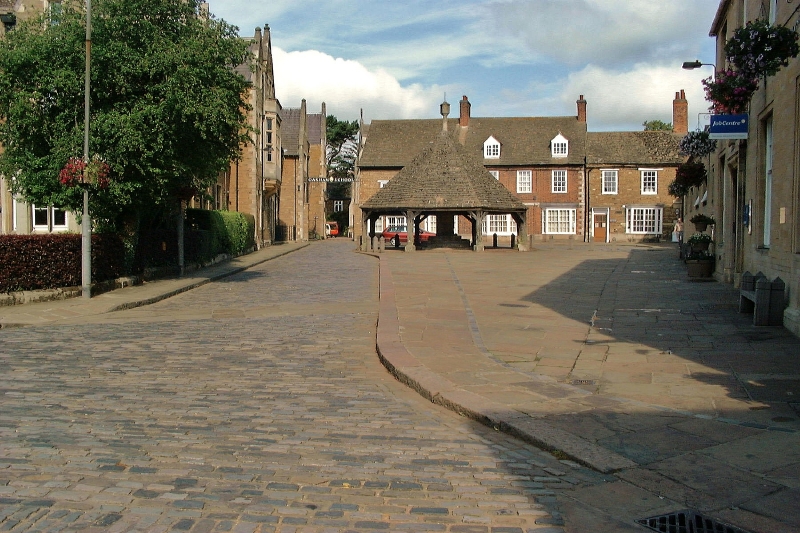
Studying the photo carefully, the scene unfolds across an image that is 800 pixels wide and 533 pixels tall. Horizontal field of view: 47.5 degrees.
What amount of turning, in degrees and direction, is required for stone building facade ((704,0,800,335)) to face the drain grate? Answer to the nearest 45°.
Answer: approximately 90° to its left

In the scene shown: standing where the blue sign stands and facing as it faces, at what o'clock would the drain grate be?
The drain grate is roughly at 12 o'clock from the blue sign.

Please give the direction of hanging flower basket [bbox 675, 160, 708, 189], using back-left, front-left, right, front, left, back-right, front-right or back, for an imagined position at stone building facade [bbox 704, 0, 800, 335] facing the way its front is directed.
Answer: right

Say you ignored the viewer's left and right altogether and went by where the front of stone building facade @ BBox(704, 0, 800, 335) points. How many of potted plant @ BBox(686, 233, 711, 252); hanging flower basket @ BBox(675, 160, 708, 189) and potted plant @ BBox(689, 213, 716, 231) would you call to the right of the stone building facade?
3

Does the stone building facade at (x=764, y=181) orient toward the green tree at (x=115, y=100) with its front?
yes

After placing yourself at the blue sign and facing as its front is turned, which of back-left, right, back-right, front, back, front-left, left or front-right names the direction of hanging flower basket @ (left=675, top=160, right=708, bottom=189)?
back

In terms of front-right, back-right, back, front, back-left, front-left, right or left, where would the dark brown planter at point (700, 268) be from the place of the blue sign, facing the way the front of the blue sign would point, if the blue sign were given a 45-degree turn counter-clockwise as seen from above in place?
back-left

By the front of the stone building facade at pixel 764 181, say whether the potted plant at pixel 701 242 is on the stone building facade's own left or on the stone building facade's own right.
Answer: on the stone building facade's own right

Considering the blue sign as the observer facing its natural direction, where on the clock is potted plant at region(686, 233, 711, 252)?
The potted plant is roughly at 6 o'clock from the blue sign.

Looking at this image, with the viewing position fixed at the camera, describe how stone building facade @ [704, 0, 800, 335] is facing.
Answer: facing to the left of the viewer
